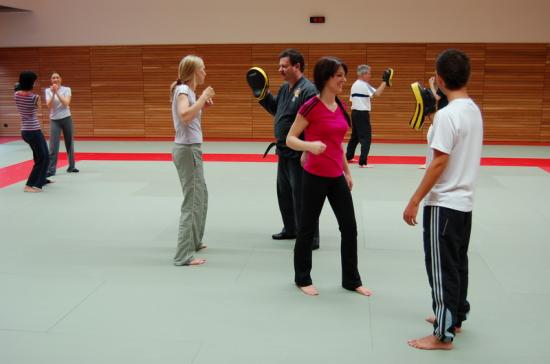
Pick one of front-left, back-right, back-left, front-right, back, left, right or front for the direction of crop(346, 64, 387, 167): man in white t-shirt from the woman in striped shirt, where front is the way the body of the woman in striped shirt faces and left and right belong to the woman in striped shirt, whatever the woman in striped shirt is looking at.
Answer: front-right

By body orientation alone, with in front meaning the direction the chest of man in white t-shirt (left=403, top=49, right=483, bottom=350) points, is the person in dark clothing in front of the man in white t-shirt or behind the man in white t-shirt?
in front

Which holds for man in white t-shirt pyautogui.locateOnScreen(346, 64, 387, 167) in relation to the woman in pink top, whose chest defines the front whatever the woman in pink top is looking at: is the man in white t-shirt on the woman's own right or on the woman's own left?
on the woman's own left

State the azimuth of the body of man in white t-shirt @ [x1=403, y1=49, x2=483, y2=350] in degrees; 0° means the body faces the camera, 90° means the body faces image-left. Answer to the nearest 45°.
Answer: approximately 135°

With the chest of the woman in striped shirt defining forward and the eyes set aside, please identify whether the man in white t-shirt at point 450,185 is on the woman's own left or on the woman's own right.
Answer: on the woman's own right

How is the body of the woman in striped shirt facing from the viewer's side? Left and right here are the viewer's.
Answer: facing away from the viewer and to the right of the viewer

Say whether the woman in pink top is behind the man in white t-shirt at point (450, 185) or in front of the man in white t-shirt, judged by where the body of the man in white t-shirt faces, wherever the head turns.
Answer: in front

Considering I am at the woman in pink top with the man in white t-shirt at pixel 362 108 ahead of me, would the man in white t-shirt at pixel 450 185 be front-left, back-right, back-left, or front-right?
back-right

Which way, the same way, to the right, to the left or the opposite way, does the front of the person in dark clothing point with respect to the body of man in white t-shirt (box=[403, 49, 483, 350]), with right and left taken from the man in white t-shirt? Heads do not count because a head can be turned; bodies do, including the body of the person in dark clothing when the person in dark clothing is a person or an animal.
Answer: to the left

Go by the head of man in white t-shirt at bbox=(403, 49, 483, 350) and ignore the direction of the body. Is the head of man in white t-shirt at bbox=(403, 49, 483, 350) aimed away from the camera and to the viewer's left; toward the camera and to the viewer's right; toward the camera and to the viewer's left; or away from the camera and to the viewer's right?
away from the camera and to the viewer's left

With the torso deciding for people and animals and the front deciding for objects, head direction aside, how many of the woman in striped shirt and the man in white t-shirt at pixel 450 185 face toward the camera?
0
